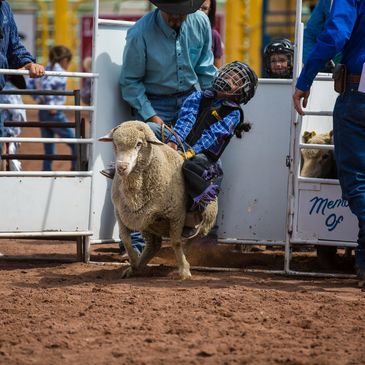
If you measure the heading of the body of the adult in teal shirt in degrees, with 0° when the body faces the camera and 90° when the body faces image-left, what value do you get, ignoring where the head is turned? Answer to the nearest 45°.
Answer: approximately 0°

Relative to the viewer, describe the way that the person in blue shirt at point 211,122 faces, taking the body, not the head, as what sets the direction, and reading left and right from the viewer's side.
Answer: facing the viewer and to the left of the viewer

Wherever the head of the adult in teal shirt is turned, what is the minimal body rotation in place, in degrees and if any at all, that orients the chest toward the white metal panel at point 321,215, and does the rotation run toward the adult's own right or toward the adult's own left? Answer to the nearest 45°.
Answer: approximately 90° to the adult's own left

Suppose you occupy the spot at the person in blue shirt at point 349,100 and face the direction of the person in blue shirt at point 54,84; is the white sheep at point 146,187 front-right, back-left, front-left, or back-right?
front-left

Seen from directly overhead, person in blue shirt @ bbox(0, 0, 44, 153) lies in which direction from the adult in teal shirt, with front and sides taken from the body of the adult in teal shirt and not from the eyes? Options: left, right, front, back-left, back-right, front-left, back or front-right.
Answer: right

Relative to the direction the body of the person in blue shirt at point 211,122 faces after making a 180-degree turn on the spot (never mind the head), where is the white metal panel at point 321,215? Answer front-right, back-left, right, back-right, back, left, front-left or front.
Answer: front-right
